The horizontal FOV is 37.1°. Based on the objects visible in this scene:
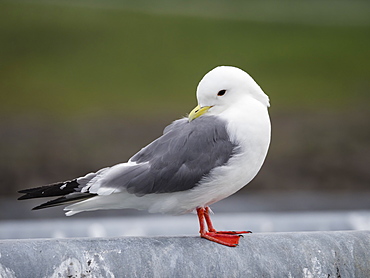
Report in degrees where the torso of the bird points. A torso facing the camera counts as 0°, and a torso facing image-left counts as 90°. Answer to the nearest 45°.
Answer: approximately 270°
